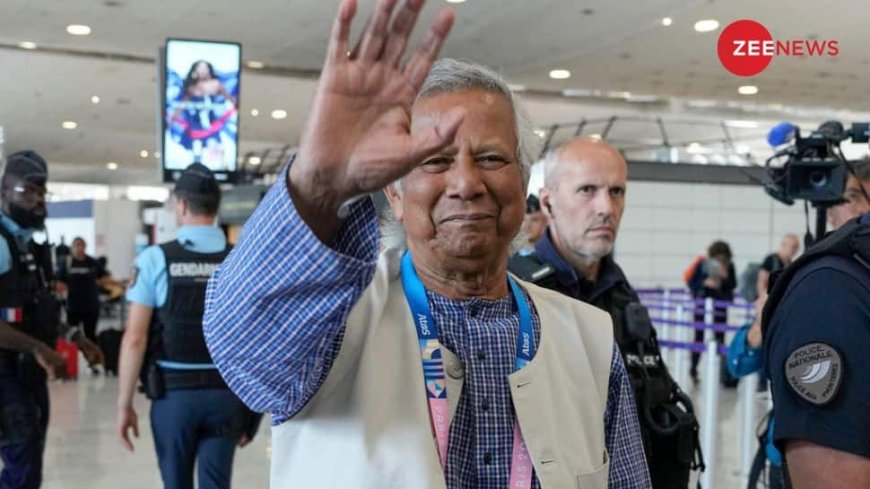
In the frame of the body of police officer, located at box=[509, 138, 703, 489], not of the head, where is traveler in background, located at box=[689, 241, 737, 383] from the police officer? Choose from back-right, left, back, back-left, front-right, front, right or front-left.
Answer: back-left

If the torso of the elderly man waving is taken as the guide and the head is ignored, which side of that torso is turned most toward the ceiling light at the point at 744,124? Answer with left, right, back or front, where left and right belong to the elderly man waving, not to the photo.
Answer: back

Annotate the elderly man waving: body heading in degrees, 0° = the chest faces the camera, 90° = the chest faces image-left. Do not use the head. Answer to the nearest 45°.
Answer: approximately 0°

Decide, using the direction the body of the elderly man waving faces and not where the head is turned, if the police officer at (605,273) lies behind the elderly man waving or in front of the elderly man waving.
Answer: behind

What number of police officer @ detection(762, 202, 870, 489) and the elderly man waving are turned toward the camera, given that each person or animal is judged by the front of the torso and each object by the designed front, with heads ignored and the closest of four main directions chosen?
1

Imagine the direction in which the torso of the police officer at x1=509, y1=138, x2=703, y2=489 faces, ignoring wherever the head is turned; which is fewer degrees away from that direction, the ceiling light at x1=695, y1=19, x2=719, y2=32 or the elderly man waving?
the elderly man waving
